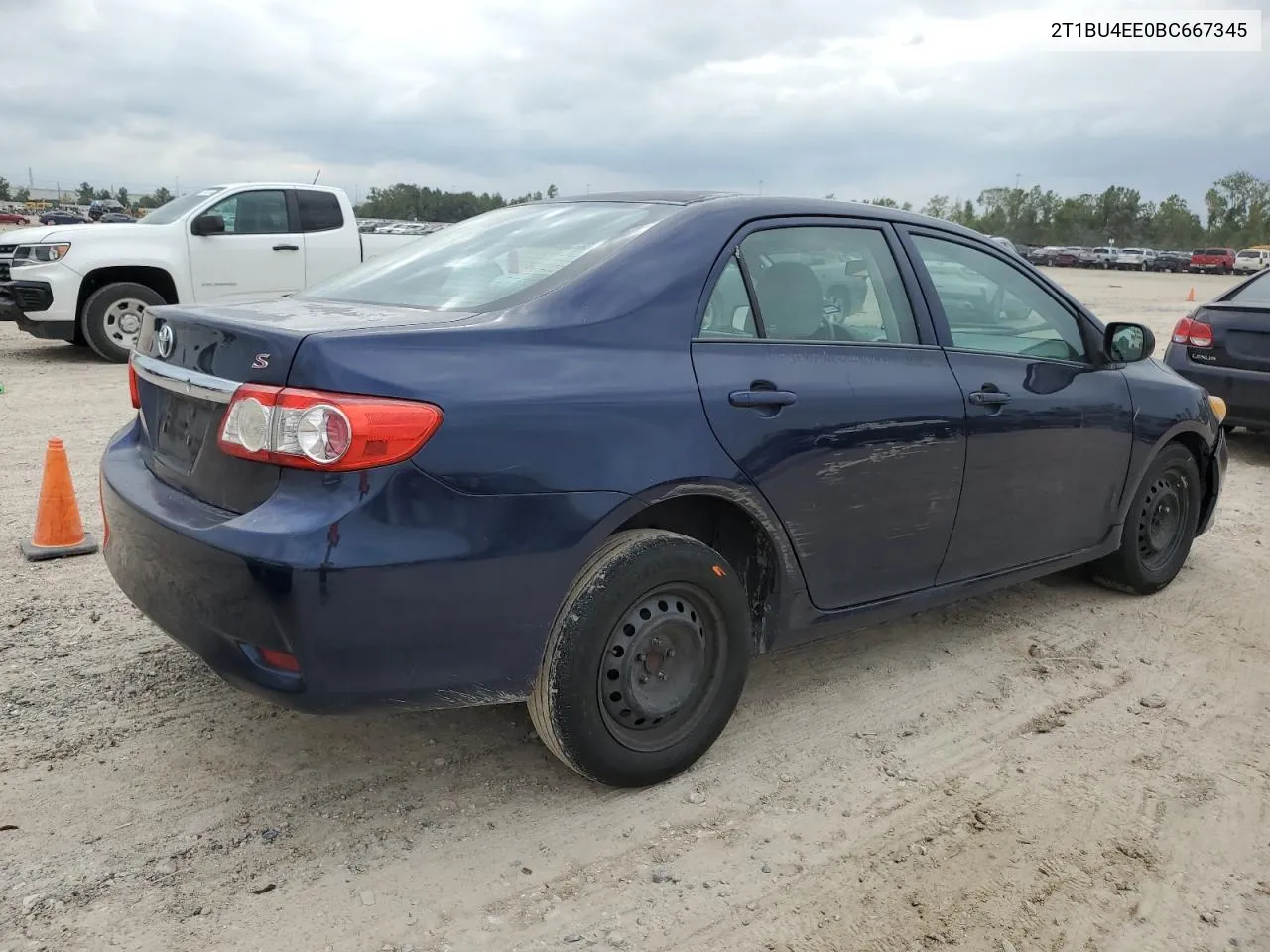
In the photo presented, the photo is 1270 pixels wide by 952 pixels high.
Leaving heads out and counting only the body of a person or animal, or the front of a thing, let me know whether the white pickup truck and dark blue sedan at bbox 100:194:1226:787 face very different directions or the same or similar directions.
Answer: very different directions

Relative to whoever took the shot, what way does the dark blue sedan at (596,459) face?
facing away from the viewer and to the right of the viewer

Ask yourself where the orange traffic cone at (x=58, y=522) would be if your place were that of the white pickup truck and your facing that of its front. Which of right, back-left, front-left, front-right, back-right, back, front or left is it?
front-left

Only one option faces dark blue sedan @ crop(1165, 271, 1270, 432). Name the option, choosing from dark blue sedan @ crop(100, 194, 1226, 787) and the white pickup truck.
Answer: dark blue sedan @ crop(100, 194, 1226, 787)

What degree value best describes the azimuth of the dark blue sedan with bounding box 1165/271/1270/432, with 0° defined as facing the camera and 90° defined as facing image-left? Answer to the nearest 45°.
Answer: approximately 225°

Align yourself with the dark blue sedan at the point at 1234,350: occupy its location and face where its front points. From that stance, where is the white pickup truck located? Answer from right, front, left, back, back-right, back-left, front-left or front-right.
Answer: back-left

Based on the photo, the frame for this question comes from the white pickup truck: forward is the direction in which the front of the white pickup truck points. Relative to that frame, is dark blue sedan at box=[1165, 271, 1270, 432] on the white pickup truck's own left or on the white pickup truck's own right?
on the white pickup truck's own left

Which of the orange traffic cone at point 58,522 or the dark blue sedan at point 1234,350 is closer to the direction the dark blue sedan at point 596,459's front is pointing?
the dark blue sedan

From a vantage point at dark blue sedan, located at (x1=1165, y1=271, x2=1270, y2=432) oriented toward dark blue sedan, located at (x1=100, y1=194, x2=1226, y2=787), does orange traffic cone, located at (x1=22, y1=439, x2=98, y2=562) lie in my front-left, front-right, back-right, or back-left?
front-right

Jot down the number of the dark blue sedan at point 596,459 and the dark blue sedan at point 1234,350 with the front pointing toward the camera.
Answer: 0
